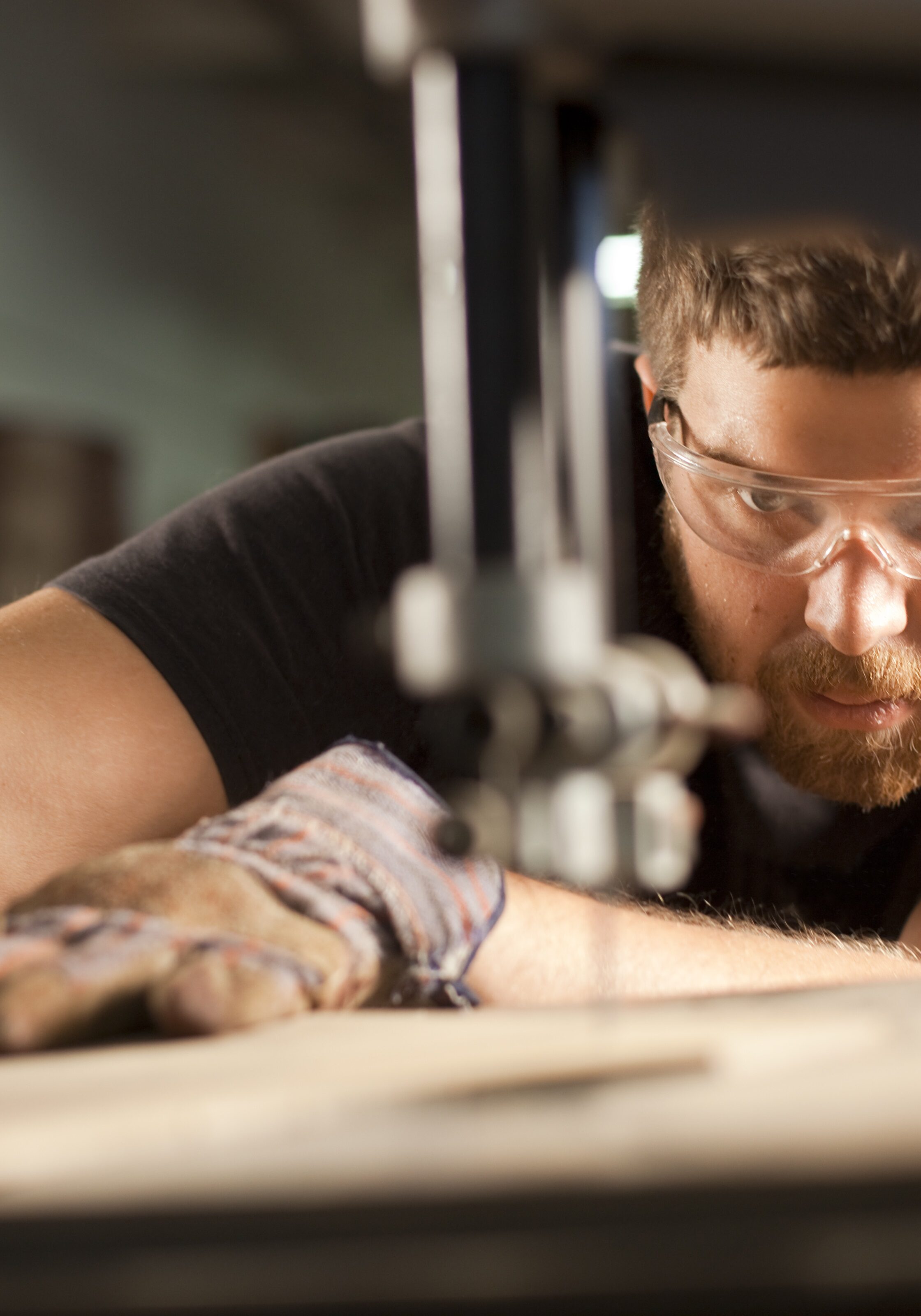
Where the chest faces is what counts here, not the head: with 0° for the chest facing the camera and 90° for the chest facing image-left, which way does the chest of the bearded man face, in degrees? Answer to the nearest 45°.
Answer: approximately 0°
